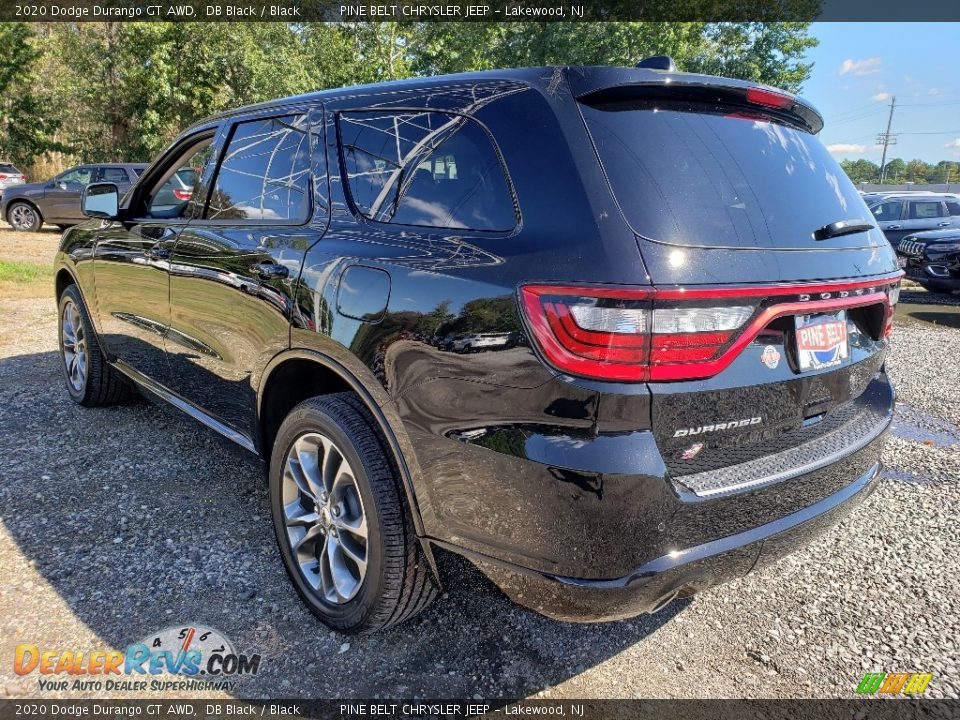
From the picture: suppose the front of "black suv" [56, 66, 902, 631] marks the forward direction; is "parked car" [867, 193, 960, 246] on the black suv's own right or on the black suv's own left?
on the black suv's own right

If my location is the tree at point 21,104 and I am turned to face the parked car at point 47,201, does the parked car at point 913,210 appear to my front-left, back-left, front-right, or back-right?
front-left

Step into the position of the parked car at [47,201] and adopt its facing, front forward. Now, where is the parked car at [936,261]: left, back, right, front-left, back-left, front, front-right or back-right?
back-left

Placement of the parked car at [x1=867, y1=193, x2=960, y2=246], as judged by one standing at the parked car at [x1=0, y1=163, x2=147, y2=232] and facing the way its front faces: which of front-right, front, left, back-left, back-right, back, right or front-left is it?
back-left

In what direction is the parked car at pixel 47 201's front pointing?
to the viewer's left

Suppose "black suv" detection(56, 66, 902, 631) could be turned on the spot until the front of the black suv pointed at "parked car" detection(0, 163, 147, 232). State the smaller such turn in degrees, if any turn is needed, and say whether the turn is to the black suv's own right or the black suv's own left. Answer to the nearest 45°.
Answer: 0° — it already faces it

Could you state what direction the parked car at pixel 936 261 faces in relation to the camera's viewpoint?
facing the viewer and to the left of the viewer

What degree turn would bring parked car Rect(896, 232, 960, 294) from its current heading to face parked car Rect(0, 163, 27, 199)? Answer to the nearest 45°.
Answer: approximately 45° to its right

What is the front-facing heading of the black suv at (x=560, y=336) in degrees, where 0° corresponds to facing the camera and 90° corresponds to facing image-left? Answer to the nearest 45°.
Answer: approximately 135°

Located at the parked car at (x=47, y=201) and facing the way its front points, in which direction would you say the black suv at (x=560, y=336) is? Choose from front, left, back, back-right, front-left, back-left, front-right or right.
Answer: left

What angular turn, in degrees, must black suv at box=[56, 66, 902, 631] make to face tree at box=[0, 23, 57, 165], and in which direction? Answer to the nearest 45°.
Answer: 0° — it already faces it

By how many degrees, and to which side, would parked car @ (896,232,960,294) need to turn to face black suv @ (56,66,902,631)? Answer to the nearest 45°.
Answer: approximately 45° to its left

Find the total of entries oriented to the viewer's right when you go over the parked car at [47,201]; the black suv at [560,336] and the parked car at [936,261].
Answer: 0

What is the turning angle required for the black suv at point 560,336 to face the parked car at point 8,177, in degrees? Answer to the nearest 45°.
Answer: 0° — it already faces it

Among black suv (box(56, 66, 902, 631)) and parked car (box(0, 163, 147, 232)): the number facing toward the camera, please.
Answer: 0

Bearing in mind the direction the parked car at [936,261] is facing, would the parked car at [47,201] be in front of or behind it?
in front
